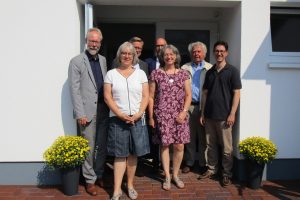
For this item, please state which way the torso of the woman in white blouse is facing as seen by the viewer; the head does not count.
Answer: toward the camera

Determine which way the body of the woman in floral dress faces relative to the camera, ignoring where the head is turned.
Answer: toward the camera

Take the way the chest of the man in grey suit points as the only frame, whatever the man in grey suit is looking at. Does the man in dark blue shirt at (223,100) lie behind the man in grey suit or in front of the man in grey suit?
in front

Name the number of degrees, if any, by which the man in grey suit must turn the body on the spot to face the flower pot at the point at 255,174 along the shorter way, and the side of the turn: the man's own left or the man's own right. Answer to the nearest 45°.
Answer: approximately 45° to the man's own left

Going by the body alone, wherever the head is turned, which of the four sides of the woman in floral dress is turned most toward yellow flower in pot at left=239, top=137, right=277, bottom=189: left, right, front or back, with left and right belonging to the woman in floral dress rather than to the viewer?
left

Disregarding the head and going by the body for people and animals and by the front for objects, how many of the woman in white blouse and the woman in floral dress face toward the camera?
2

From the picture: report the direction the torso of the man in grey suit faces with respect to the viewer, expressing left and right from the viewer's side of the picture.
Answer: facing the viewer and to the right of the viewer

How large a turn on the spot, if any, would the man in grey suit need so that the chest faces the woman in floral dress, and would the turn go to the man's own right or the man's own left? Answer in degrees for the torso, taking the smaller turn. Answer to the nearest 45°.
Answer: approximately 45° to the man's own left

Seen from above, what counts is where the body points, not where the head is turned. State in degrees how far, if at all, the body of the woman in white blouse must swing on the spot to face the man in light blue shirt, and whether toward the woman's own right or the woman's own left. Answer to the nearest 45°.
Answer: approximately 135° to the woman's own left

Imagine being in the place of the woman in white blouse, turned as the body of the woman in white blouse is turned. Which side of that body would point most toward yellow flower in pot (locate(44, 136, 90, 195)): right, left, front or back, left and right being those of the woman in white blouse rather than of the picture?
right

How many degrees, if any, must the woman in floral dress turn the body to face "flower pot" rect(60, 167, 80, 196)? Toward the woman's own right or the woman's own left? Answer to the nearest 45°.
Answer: approximately 90° to the woman's own right
